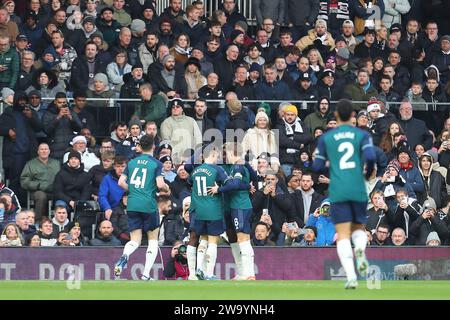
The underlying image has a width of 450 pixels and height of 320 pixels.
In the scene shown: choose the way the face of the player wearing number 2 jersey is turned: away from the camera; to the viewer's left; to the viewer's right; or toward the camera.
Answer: away from the camera

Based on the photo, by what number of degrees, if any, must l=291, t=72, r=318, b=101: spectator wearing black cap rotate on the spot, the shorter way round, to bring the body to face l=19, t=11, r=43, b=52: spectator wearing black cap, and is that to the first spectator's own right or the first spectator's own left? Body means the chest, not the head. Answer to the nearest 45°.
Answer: approximately 90° to the first spectator's own right

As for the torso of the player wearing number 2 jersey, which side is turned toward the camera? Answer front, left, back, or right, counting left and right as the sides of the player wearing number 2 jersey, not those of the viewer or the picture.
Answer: back

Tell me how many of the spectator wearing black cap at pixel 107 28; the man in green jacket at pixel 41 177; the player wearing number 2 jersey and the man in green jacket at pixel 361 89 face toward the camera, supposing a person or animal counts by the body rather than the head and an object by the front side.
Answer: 3

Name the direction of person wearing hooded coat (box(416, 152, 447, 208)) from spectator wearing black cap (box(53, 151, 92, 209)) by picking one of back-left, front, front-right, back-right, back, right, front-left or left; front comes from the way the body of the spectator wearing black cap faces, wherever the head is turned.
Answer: left

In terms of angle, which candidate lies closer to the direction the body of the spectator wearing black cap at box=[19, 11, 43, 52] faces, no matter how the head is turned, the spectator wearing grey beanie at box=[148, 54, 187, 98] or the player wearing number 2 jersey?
the player wearing number 2 jersey

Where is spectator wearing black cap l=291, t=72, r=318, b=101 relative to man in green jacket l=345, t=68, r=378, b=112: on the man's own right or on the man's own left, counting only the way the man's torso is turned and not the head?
on the man's own right

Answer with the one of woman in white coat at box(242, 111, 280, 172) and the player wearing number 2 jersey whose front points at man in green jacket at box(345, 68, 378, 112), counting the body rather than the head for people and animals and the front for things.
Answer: the player wearing number 2 jersey

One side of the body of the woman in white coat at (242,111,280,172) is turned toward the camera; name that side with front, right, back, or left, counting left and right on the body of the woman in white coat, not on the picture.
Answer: front
